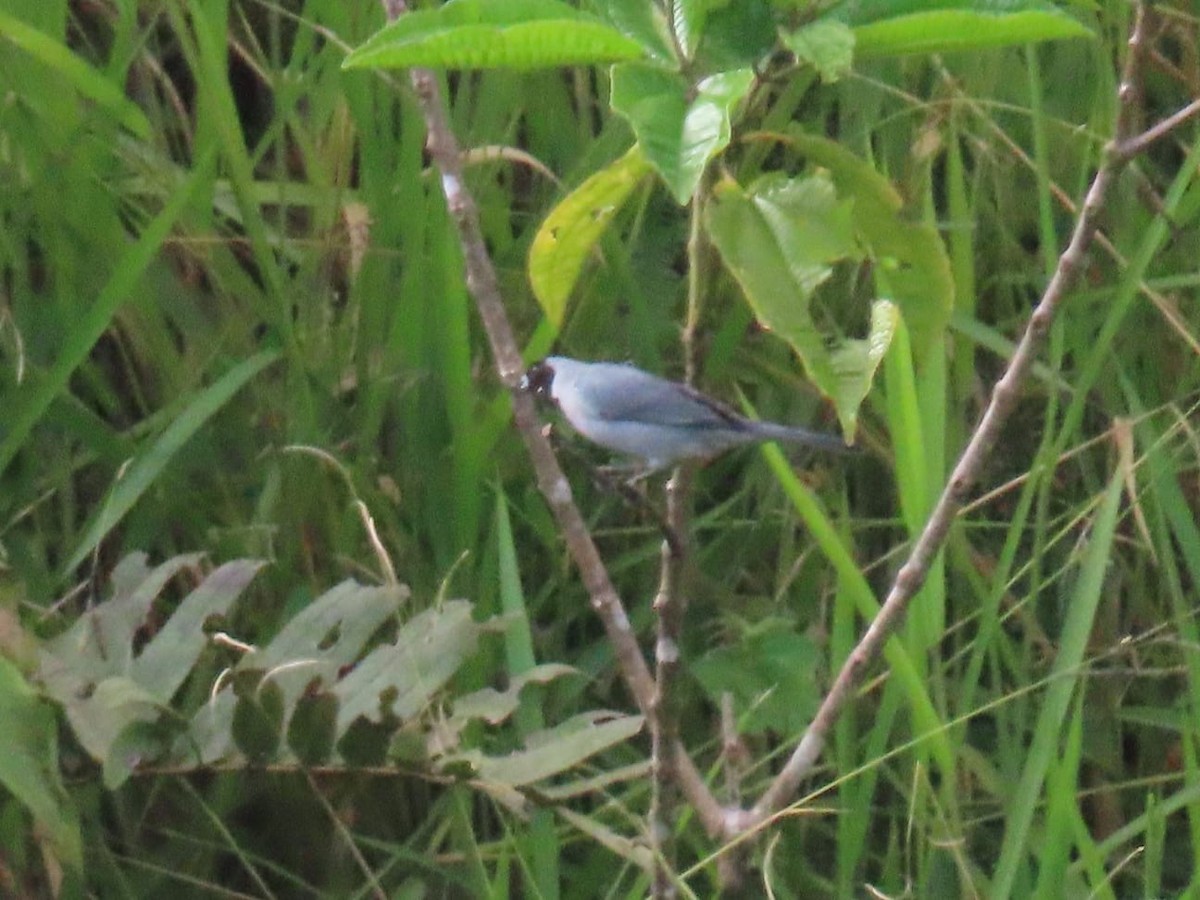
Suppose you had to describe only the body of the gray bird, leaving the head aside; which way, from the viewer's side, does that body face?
to the viewer's left
